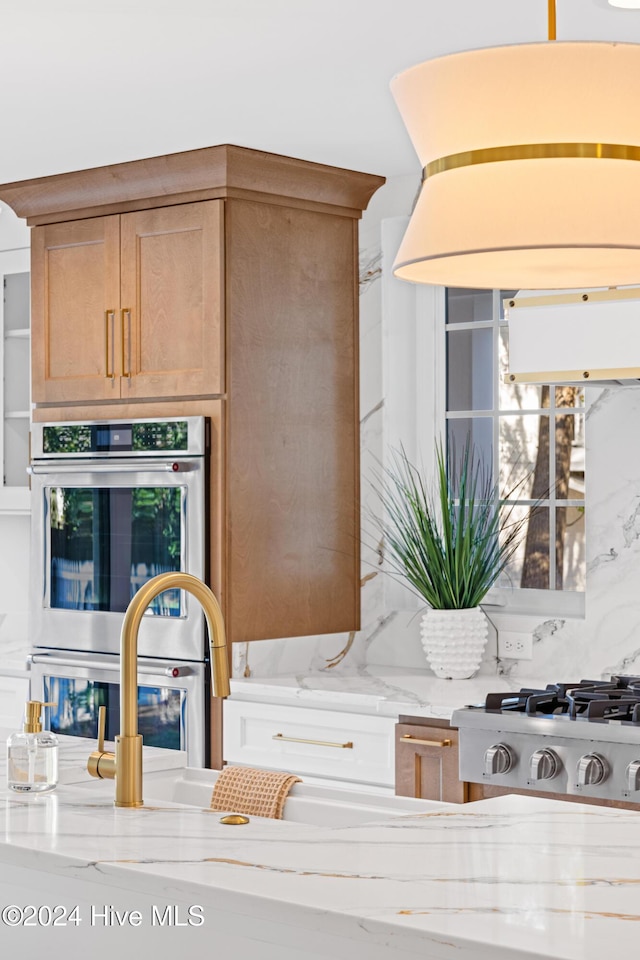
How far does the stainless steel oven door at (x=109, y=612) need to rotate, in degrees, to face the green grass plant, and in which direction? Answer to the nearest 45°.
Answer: approximately 135° to its left

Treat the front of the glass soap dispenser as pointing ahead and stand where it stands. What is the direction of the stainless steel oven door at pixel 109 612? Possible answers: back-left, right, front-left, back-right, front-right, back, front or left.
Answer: left

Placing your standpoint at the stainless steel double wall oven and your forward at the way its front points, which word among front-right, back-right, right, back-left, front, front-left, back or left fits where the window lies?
back-left

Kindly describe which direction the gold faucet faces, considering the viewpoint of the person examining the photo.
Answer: facing away from the viewer and to the right of the viewer

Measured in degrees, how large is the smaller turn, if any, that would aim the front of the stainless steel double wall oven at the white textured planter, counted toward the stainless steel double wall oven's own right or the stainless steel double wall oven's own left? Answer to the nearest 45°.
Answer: approximately 90° to the stainless steel double wall oven's own left

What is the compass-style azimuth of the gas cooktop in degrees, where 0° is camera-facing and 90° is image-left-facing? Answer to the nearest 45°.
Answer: approximately 45°

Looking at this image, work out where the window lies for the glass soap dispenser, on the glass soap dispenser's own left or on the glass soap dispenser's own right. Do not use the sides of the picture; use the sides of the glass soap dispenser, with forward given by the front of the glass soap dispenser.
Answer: on the glass soap dispenser's own left

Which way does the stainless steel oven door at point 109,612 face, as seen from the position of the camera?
facing the viewer and to the left of the viewer

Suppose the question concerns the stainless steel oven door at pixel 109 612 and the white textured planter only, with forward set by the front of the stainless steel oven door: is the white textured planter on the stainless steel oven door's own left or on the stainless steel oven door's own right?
on the stainless steel oven door's own left
